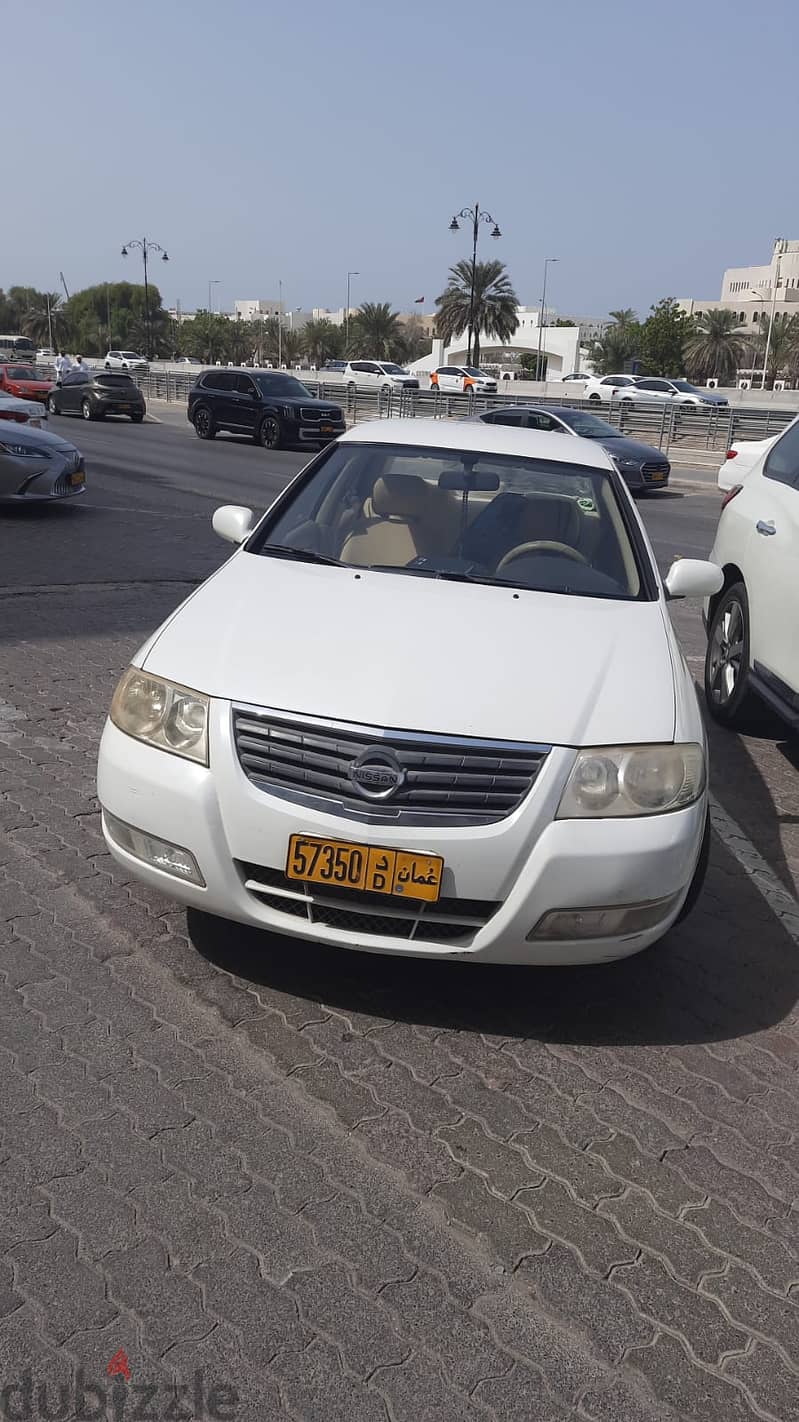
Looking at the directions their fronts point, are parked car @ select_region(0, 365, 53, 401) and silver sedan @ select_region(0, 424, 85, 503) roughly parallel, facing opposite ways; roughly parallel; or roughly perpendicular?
roughly parallel

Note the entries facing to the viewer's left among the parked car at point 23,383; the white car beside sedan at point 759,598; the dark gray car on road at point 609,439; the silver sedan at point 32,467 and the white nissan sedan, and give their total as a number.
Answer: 0

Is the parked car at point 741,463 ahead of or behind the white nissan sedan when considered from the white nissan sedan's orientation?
behind

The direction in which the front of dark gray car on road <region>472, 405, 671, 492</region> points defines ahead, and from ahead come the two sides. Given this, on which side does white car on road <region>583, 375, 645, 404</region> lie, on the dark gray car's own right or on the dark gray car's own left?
on the dark gray car's own left

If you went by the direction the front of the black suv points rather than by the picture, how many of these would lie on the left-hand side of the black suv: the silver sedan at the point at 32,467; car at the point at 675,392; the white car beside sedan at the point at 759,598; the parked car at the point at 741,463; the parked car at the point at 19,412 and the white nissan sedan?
1

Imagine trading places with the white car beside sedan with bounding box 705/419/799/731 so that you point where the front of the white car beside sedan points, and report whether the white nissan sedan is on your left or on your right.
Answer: on your right

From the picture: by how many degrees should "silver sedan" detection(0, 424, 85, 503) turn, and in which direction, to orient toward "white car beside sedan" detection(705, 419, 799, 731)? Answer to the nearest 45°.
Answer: approximately 45° to its right

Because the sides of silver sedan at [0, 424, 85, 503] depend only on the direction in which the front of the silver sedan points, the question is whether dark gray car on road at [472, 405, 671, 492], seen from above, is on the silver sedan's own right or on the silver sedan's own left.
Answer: on the silver sedan's own left

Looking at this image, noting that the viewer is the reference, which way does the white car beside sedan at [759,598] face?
facing the viewer and to the right of the viewer

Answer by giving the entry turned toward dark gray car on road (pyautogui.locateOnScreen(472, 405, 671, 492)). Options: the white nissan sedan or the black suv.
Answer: the black suv

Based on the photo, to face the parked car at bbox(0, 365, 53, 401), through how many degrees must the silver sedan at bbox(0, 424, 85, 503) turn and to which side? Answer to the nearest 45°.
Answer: approximately 135° to its left

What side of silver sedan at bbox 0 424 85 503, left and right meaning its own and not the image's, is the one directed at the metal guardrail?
left

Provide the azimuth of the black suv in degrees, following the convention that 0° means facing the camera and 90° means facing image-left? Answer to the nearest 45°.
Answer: approximately 315°

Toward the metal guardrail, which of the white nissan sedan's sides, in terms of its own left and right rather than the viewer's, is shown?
back

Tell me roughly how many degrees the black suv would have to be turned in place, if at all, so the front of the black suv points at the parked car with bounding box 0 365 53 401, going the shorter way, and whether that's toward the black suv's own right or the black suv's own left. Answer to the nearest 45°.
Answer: approximately 180°

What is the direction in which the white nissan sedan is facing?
toward the camera
